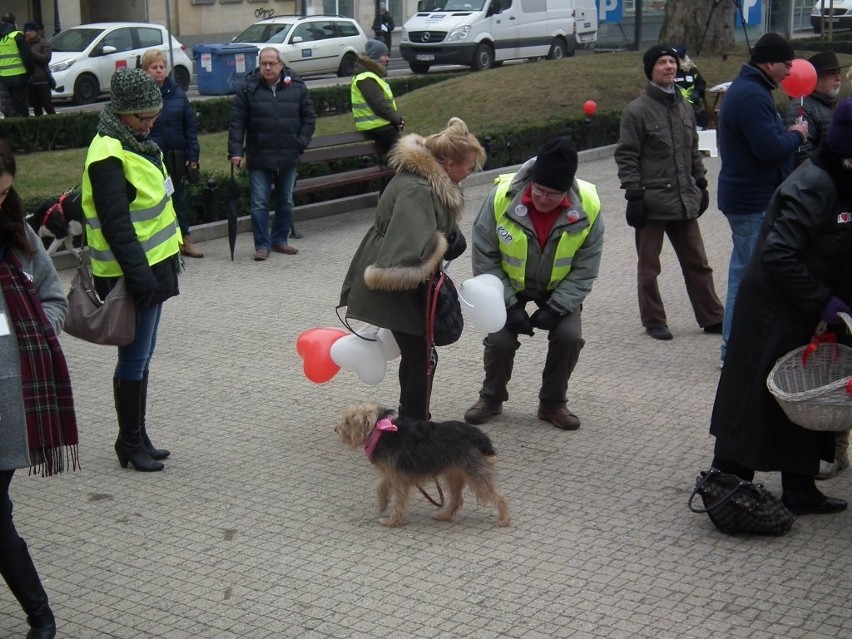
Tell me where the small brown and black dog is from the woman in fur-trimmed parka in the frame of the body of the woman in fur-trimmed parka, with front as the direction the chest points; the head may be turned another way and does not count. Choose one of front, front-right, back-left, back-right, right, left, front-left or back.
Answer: right

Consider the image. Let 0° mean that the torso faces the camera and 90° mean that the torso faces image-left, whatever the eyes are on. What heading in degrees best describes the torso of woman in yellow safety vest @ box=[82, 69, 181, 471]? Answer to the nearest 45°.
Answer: approximately 270°

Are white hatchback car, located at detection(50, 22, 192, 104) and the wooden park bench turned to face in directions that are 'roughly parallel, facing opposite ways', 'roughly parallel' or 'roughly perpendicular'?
roughly perpendicular

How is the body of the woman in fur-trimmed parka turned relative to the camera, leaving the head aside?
to the viewer's right

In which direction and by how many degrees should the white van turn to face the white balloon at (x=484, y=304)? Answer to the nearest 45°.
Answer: approximately 45° to its left

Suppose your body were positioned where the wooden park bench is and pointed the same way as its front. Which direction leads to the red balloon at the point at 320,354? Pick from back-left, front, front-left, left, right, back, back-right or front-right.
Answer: front-right

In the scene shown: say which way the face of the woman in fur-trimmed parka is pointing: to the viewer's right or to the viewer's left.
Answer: to the viewer's right

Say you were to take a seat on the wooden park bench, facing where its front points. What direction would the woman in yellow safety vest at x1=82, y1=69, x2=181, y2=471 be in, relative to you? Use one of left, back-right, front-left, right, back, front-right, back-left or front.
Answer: front-right

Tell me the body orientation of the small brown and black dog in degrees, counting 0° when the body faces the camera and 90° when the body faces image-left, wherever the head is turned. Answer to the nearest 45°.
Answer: approximately 90°

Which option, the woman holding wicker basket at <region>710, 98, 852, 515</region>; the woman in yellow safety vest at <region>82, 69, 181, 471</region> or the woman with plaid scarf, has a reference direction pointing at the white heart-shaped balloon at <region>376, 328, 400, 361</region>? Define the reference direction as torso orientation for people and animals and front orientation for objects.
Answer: the woman in yellow safety vest

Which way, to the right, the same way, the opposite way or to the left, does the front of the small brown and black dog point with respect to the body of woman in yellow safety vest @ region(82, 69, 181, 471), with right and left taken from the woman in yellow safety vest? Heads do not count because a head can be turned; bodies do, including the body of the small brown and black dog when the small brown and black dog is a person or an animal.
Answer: the opposite way

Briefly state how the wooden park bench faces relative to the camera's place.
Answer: facing the viewer and to the right of the viewer

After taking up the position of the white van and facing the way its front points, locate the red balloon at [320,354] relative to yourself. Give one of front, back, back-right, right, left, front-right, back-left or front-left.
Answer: front-left

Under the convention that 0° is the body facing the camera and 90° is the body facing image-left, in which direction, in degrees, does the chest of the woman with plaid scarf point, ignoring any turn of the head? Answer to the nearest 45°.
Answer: approximately 0°
